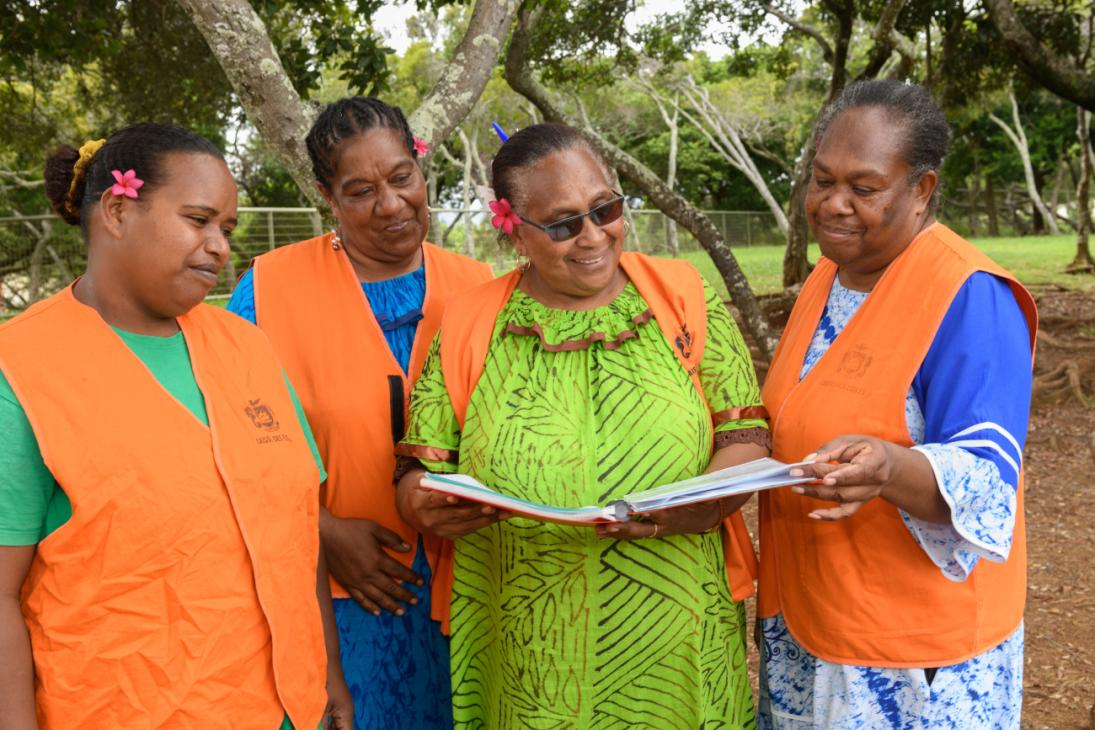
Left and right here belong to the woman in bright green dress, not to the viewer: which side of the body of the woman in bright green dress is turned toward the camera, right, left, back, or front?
front

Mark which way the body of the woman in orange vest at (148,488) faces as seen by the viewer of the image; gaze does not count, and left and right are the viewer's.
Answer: facing the viewer and to the right of the viewer

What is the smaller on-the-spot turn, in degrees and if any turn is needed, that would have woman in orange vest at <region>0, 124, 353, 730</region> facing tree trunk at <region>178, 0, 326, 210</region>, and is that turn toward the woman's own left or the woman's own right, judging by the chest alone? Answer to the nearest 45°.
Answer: approximately 135° to the woman's own left

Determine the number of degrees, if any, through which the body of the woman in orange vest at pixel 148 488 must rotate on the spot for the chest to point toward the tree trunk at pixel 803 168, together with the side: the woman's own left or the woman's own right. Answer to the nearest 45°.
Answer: approximately 90° to the woman's own left

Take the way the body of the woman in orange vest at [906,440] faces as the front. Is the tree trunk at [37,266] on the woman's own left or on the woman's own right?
on the woman's own right

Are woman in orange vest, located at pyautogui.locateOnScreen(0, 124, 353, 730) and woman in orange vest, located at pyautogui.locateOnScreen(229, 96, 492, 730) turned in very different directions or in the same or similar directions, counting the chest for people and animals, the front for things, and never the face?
same or similar directions

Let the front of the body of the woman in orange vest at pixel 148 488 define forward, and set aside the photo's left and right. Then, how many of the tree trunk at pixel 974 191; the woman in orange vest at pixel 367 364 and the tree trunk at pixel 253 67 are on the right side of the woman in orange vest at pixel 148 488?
0

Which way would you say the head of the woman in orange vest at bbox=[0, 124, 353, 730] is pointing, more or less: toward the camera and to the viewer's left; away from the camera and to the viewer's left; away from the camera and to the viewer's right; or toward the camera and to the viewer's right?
toward the camera and to the viewer's right

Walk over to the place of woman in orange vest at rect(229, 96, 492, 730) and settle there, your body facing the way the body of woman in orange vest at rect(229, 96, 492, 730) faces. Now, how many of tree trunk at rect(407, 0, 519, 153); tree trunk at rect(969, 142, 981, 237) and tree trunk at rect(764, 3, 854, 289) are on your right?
0

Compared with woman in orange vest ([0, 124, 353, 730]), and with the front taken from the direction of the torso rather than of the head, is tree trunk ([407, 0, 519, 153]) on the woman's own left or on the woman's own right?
on the woman's own left

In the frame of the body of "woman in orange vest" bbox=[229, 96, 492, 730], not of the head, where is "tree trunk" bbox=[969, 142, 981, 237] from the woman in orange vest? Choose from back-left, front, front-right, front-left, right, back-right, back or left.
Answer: left

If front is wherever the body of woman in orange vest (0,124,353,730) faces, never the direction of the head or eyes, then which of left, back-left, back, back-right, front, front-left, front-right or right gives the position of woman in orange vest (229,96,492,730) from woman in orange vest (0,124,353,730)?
left

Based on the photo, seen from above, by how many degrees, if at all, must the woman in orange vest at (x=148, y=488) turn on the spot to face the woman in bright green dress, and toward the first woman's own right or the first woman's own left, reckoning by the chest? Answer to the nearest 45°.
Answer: approximately 45° to the first woman's own left

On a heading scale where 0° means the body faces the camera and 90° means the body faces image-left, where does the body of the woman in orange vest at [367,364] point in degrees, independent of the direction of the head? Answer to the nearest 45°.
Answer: approximately 315°

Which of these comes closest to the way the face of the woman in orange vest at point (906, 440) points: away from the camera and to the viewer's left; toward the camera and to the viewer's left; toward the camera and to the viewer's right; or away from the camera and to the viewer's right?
toward the camera and to the viewer's left

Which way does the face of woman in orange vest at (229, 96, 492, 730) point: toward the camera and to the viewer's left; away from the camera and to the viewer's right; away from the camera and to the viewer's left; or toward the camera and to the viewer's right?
toward the camera and to the viewer's right

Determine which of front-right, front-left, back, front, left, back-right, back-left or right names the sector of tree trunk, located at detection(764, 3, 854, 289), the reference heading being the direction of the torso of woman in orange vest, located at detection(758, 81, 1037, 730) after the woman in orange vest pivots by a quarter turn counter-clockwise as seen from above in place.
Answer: back-left

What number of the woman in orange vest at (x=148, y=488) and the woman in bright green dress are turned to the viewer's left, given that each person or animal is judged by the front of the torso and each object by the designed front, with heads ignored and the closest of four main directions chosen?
0

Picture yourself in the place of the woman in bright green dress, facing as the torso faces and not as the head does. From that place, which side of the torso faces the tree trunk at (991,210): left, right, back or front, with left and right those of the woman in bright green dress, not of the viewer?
back
